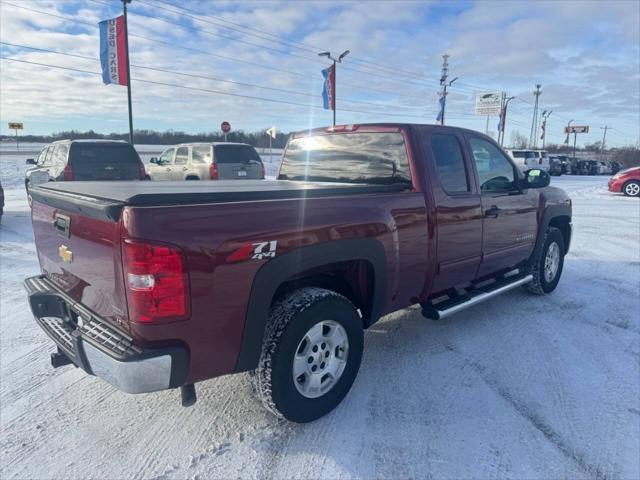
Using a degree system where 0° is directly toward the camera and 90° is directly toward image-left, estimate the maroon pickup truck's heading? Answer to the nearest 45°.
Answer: approximately 225°

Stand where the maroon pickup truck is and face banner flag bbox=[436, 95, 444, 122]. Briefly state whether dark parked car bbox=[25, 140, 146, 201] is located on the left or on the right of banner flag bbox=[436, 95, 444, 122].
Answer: left

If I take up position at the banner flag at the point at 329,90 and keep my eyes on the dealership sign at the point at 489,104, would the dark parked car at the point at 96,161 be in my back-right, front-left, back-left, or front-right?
back-right

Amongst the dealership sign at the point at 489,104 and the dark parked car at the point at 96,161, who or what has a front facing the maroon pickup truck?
the dealership sign

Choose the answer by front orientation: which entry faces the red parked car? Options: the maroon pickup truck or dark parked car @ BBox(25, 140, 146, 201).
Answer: the maroon pickup truck

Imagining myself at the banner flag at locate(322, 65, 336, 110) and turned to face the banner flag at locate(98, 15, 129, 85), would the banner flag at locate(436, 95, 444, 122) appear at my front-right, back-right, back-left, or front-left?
back-left

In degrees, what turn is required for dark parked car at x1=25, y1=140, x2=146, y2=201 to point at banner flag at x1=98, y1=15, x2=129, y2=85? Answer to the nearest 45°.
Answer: approximately 45° to its right

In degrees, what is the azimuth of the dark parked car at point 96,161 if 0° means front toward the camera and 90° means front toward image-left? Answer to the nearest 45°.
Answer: approximately 135°

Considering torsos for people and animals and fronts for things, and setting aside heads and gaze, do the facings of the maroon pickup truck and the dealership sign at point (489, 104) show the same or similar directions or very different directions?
very different directions

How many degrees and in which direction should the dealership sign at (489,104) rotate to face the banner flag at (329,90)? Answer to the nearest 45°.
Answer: approximately 45° to its right

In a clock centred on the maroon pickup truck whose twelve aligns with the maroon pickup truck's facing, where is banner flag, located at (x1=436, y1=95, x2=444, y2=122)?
The banner flag is roughly at 11 o'clock from the maroon pickup truck.

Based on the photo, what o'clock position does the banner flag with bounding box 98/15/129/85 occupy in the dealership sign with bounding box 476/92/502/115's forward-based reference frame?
The banner flag is roughly at 1 o'clock from the dealership sign.

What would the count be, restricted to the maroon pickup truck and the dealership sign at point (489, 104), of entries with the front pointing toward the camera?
1
